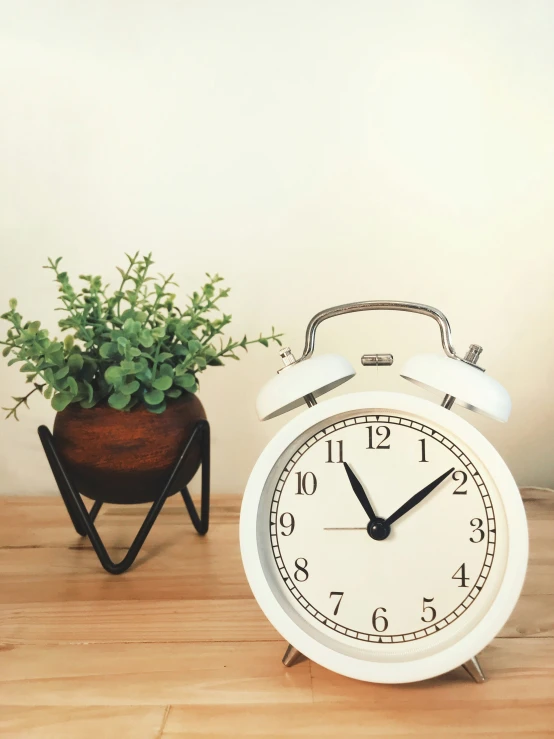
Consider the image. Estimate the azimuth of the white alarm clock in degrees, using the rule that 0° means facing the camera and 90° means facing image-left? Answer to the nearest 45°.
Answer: approximately 0°
